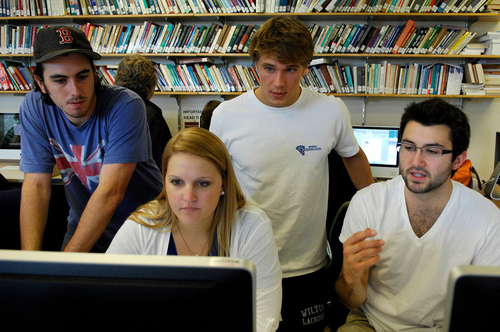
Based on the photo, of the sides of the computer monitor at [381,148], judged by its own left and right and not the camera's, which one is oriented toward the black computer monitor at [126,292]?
front

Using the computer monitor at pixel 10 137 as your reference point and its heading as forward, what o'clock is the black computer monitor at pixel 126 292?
The black computer monitor is roughly at 12 o'clock from the computer monitor.

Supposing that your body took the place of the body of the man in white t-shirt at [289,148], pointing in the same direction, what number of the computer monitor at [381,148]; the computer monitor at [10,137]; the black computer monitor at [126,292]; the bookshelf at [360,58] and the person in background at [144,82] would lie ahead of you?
1

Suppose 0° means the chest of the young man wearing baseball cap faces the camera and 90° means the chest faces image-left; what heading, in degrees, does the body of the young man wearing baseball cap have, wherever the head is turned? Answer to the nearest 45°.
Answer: approximately 0°

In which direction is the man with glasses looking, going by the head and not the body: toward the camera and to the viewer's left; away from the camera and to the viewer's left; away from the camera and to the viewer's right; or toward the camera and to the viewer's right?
toward the camera and to the viewer's left

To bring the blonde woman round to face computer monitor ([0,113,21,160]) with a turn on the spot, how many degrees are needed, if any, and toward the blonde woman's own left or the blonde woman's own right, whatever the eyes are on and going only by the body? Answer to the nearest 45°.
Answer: approximately 135° to the blonde woman's own right

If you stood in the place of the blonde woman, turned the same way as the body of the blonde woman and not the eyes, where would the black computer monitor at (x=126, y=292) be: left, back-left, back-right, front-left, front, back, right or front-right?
front

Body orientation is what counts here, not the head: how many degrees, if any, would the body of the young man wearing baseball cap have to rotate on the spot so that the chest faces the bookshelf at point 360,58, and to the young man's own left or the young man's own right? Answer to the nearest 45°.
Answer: approximately 135° to the young man's own left
